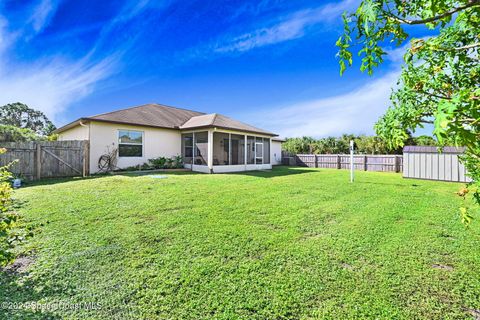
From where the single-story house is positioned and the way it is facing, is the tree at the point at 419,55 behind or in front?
behind

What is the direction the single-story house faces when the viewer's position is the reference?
facing away from the viewer and to the left of the viewer

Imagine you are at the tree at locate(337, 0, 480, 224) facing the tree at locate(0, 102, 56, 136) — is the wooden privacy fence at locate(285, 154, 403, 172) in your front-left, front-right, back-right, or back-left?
front-right

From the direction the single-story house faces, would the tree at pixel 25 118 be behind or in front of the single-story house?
in front

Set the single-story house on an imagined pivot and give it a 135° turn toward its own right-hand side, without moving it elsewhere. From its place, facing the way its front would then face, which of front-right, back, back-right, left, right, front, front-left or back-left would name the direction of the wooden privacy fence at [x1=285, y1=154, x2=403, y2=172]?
front

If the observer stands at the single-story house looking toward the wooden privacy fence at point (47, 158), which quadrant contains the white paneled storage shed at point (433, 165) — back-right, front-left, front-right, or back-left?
back-left

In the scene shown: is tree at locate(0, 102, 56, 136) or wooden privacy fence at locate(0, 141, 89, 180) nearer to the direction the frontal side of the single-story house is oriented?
the tree

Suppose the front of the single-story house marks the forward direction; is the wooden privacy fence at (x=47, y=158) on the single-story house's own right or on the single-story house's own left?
on the single-story house's own left
